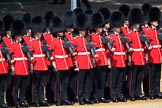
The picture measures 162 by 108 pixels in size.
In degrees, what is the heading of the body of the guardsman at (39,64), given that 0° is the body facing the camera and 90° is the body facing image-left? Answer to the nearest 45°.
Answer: approximately 315°

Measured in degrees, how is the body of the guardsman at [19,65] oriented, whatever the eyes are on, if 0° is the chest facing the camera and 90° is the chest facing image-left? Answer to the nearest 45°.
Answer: approximately 315°

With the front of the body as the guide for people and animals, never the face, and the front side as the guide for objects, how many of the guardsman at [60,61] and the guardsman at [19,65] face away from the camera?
0

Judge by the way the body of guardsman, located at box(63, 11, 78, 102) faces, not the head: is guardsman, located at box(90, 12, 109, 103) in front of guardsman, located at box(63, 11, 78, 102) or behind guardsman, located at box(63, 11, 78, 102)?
in front

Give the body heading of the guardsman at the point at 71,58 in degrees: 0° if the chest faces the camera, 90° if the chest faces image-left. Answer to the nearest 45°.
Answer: approximately 315°

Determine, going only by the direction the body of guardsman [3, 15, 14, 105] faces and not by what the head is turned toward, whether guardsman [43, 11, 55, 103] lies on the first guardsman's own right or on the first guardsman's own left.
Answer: on the first guardsman's own left
